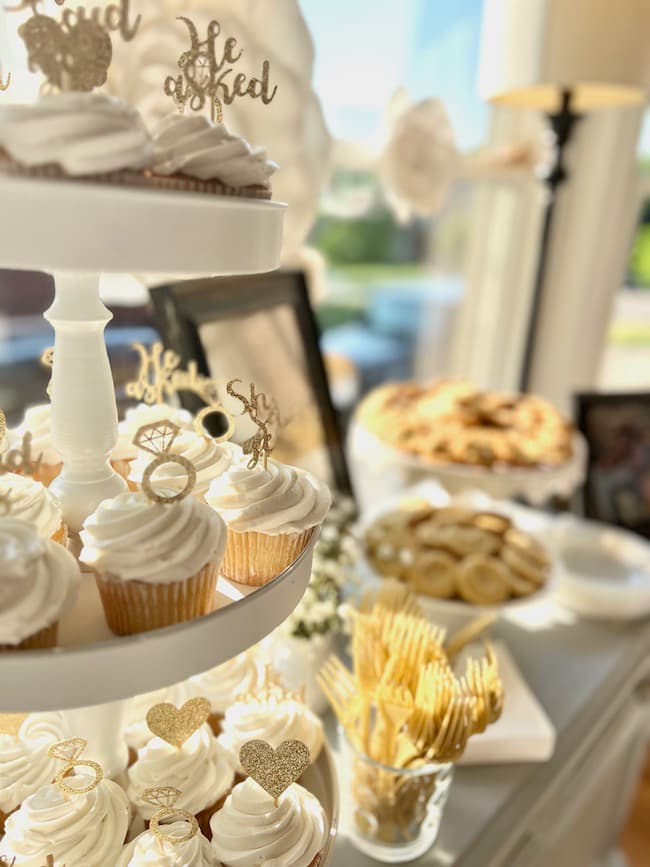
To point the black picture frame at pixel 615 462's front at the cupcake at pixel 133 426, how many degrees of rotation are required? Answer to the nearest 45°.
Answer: approximately 45° to its left

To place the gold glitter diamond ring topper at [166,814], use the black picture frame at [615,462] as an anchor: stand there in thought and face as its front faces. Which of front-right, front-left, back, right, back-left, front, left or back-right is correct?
front-left

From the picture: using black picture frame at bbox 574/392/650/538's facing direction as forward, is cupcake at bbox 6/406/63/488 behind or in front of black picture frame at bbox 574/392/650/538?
in front

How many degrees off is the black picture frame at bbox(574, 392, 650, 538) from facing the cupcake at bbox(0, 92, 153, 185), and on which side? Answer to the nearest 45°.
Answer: approximately 45° to its left

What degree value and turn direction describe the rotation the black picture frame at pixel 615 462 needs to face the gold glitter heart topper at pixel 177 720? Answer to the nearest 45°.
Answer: approximately 45° to its left
